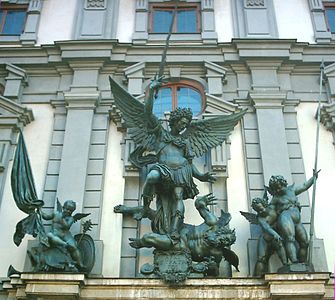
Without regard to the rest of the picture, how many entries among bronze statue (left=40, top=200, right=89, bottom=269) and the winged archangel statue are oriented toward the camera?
2

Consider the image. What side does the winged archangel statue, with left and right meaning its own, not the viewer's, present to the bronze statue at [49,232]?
right

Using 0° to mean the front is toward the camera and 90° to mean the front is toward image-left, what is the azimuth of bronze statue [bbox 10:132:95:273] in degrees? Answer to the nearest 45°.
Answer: approximately 0°

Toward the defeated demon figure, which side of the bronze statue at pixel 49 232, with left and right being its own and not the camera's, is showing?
left

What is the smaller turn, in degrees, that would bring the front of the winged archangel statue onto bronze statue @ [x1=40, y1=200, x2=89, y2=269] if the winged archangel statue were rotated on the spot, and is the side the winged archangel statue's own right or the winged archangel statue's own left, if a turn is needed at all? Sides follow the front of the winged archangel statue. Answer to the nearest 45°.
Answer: approximately 90° to the winged archangel statue's own right

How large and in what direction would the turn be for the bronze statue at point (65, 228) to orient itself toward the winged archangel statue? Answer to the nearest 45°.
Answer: approximately 90° to its left
